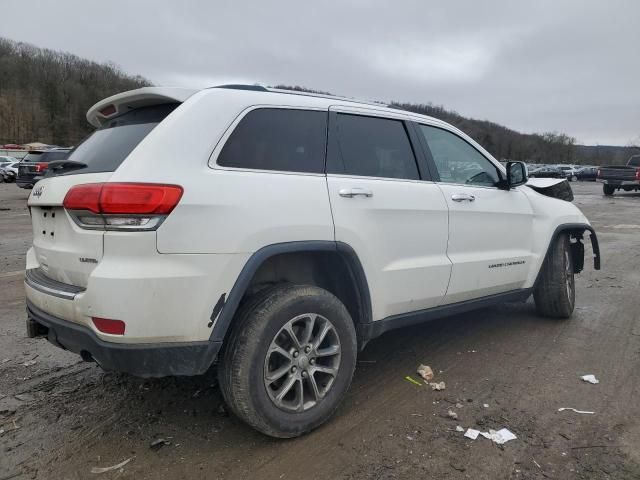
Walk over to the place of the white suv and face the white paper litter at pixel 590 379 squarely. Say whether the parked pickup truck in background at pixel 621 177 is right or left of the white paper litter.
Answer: left

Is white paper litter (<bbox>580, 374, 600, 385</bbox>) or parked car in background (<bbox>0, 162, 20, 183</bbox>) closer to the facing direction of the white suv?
the white paper litter

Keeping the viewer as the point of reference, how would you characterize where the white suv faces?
facing away from the viewer and to the right of the viewer

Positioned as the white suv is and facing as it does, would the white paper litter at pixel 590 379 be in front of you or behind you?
in front

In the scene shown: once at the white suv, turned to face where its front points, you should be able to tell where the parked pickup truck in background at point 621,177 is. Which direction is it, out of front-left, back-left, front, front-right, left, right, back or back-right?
front

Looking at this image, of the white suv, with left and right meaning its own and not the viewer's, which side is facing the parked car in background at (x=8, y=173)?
left

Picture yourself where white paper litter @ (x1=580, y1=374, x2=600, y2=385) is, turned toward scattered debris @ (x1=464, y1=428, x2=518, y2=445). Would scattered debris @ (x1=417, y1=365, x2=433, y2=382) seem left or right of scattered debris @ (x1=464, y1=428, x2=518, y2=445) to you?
right
